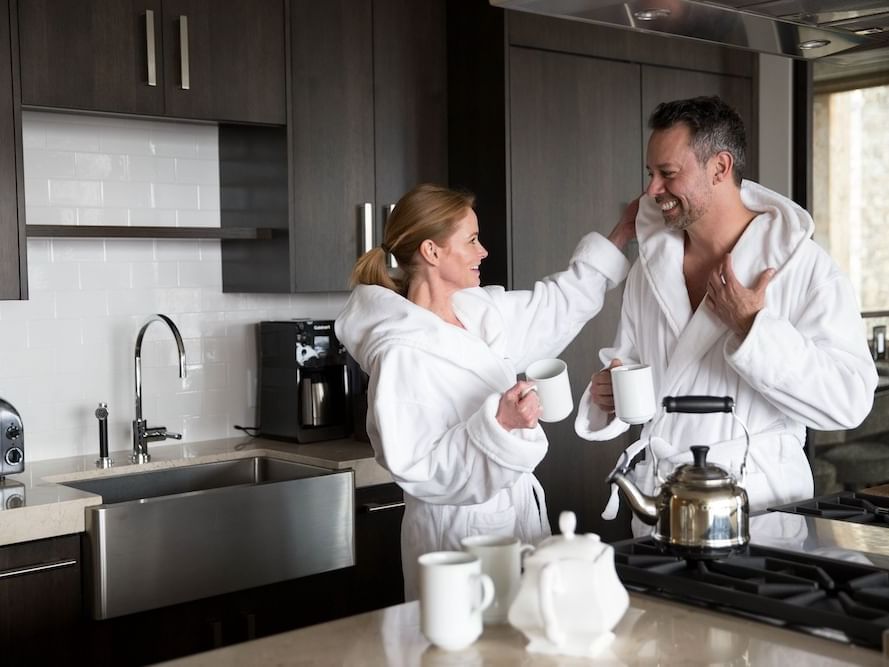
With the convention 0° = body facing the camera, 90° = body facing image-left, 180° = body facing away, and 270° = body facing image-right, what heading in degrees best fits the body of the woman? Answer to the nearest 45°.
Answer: approximately 315°

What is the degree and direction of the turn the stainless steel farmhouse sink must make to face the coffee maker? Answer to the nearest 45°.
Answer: approximately 90° to its left

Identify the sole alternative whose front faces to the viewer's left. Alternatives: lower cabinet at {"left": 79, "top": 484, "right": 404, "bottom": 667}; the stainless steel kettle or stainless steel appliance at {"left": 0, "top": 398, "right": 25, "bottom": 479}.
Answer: the stainless steel kettle

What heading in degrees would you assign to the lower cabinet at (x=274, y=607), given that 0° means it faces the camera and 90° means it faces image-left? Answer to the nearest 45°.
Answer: approximately 315°

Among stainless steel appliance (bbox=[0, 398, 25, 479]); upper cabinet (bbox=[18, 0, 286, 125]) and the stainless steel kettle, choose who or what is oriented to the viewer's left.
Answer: the stainless steel kettle

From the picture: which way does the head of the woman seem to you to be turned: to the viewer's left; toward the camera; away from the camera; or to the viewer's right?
to the viewer's right

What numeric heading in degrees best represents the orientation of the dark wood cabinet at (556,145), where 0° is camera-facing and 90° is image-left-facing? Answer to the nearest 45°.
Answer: approximately 315°

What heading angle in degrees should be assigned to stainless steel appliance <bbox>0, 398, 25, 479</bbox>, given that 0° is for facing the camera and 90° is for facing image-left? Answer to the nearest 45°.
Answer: approximately 315°
